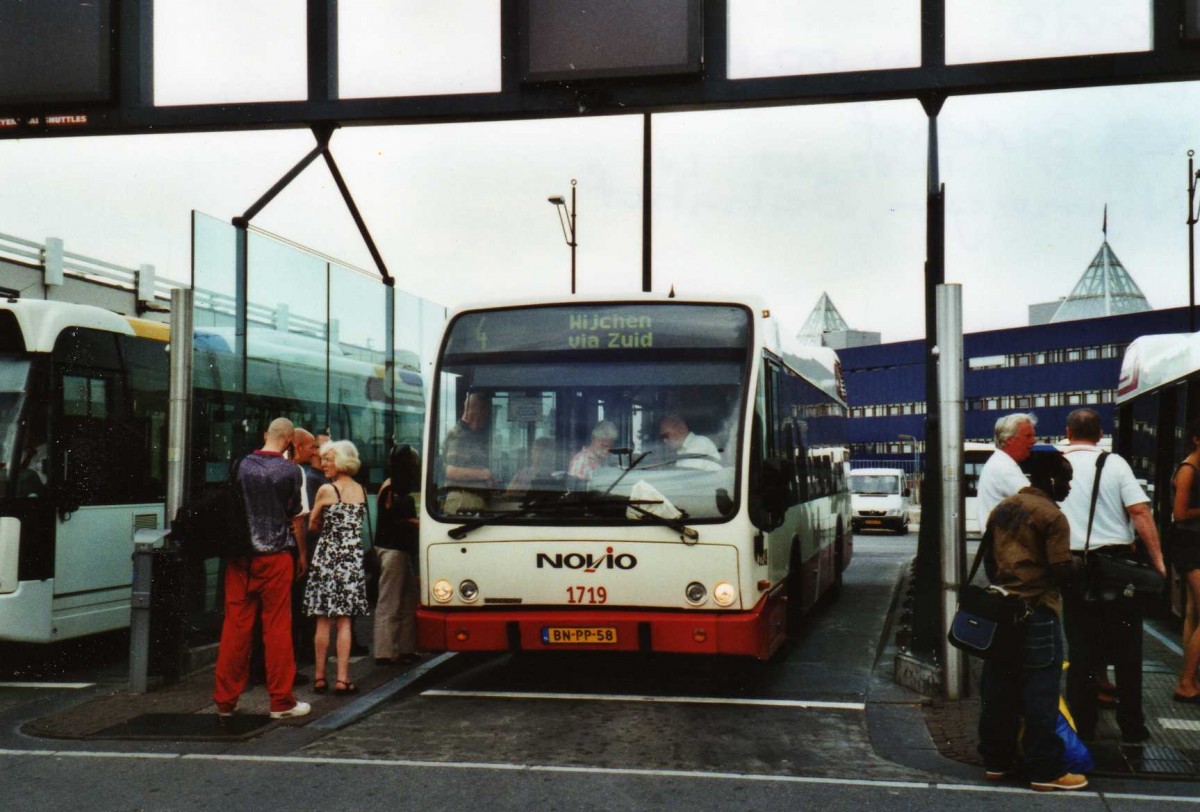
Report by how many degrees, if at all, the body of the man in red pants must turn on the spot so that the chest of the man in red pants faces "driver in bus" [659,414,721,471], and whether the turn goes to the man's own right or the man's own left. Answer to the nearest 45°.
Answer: approximately 45° to the man's own right

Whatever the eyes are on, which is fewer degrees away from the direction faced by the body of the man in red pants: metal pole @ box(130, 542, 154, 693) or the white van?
the white van

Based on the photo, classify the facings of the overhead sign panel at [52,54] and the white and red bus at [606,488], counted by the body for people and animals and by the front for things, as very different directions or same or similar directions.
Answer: same or similar directions

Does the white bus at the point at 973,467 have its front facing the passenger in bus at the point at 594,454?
yes

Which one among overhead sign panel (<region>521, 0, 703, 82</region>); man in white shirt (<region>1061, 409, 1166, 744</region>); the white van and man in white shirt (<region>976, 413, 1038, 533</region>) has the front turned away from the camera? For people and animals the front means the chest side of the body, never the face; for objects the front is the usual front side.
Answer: man in white shirt (<region>1061, 409, 1166, 744</region>)

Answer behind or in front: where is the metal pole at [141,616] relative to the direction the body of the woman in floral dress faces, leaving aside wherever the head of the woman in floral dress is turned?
in front

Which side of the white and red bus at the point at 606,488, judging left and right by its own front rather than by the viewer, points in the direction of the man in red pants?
front

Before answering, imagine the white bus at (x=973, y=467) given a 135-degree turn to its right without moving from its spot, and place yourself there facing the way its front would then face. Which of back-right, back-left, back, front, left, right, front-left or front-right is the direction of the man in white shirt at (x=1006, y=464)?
back-left

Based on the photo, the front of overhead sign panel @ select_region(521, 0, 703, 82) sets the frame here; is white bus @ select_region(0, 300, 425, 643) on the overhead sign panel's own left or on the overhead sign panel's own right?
on the overhead sign panel's own right

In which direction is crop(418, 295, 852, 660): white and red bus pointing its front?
toward the camera

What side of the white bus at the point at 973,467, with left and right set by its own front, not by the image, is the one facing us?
front
